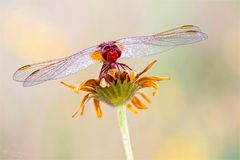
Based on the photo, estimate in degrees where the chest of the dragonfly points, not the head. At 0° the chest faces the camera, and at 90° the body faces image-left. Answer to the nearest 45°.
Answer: approximately 0°
